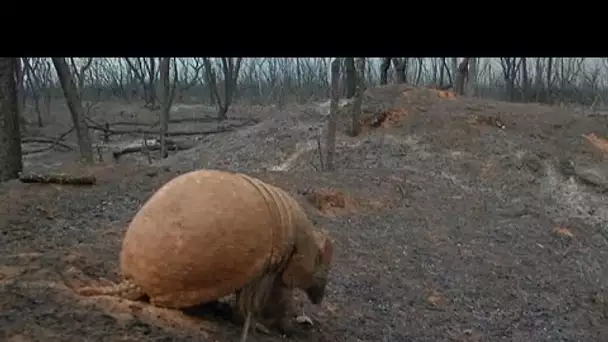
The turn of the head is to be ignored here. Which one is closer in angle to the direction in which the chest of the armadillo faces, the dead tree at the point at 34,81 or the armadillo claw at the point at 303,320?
the armadillo claw

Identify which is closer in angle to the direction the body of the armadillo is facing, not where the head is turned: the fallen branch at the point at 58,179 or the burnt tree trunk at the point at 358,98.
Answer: the burnt tree trunk

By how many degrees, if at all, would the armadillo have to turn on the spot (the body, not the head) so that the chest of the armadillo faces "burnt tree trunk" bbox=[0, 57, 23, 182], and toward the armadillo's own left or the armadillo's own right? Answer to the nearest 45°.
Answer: approximately 135° to the armadillo's own left

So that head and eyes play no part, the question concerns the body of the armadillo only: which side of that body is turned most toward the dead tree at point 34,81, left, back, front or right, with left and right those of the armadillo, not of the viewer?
left

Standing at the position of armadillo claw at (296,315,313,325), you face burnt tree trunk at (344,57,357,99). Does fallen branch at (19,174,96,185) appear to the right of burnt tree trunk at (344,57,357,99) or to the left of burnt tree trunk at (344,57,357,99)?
left

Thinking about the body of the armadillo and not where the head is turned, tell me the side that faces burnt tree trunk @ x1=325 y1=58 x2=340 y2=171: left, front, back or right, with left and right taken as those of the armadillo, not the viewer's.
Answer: left

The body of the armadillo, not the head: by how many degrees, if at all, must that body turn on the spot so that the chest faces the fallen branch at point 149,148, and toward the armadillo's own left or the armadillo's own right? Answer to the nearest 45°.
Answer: approximately 90° to the armadillo's own left

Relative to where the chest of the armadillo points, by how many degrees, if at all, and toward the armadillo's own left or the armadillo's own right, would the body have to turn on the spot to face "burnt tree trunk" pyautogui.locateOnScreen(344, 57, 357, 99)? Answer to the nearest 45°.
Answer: approximately 90° to the armadillo's own left

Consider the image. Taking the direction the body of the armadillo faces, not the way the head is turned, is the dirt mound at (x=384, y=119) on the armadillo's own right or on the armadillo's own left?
on the armadillo's own left

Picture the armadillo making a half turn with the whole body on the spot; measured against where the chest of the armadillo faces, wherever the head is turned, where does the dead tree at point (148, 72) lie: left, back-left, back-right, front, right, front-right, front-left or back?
right

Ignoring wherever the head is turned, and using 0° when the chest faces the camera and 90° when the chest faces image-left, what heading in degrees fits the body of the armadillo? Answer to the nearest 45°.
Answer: approximately 270°
